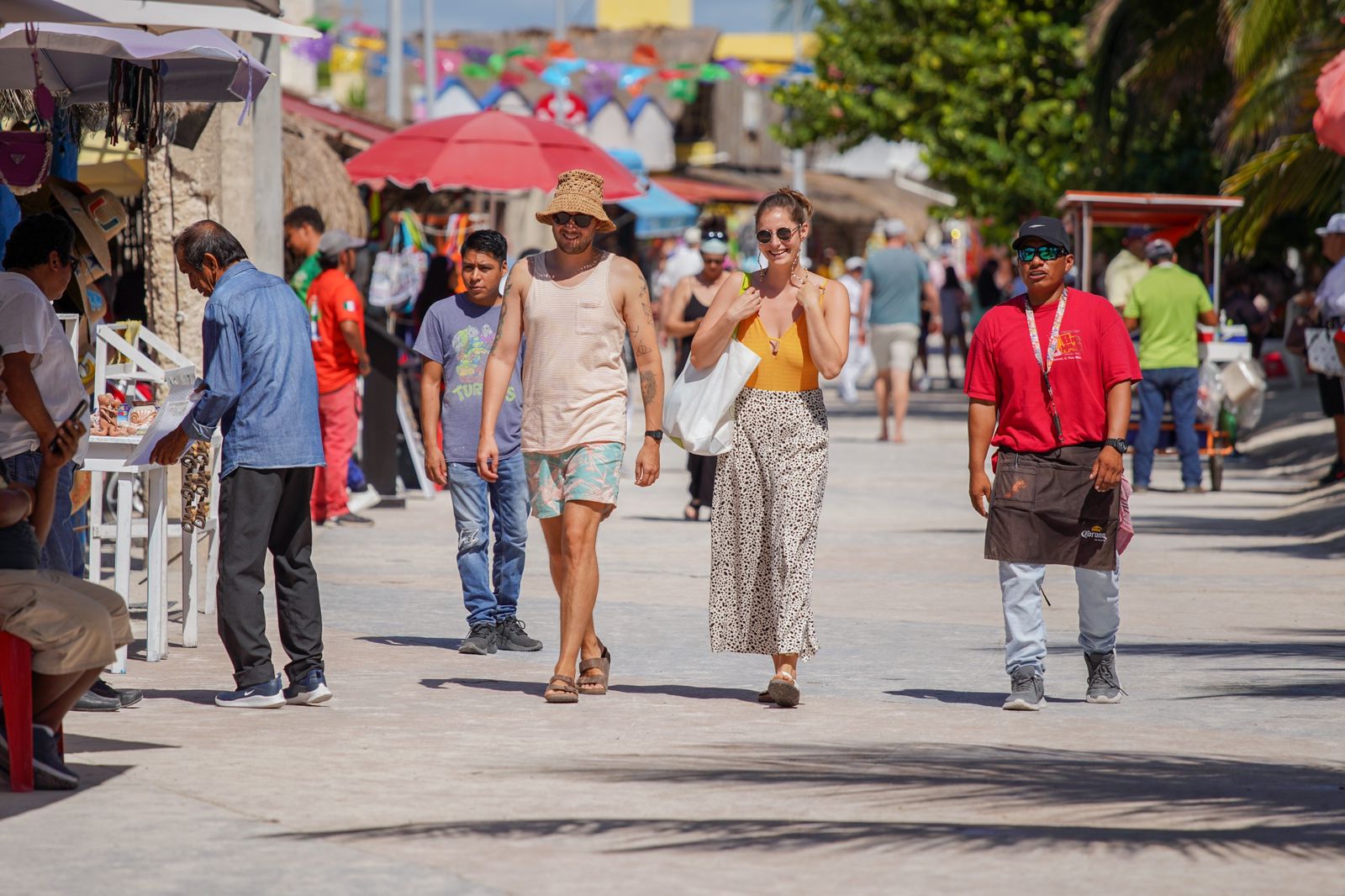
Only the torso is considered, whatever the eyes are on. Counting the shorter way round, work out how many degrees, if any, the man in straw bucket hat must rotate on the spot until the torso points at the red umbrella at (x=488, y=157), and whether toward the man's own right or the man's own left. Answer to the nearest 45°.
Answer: approximately 180°

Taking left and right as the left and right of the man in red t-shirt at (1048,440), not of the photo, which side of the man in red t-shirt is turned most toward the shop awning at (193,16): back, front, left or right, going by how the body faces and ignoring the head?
right

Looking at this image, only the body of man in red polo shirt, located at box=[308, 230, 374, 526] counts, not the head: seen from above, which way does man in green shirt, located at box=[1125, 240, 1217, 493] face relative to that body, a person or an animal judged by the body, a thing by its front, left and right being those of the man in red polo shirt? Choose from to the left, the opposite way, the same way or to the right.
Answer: to the left

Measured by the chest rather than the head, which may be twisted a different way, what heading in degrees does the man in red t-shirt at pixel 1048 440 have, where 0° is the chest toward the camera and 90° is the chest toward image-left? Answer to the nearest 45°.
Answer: approximately 0°

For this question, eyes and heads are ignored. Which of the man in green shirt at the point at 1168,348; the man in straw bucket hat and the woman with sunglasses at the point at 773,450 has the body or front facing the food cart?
the man in green shirt

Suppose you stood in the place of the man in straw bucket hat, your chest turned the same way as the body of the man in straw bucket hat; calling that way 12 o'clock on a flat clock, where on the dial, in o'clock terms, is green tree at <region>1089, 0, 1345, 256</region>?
The green tree is roughly at 7 o'clock from the man in straw bucket hat.

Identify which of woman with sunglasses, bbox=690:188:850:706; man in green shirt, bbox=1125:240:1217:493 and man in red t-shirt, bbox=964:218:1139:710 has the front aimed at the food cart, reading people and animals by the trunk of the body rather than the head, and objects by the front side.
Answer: the man in green shirt

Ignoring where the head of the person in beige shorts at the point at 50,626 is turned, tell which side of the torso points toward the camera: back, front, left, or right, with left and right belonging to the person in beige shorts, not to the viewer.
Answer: right

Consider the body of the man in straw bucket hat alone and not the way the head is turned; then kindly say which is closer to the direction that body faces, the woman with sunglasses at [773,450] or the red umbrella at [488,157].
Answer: the woman with sunglasses

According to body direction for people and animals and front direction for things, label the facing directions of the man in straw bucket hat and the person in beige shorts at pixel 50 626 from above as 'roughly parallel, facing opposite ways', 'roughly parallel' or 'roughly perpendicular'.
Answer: roughly perpendicular

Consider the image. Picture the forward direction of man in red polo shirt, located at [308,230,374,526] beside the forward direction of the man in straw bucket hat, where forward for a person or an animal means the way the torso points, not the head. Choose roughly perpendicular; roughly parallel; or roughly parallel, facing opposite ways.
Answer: roughly perpendicular

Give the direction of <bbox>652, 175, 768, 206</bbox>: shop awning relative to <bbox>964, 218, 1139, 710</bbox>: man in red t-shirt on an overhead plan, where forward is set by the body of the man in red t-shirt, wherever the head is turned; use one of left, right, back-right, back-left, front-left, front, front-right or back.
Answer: back

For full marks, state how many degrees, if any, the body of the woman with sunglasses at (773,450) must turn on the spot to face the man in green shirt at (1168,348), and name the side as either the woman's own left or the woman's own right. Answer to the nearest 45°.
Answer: approximately 180°
